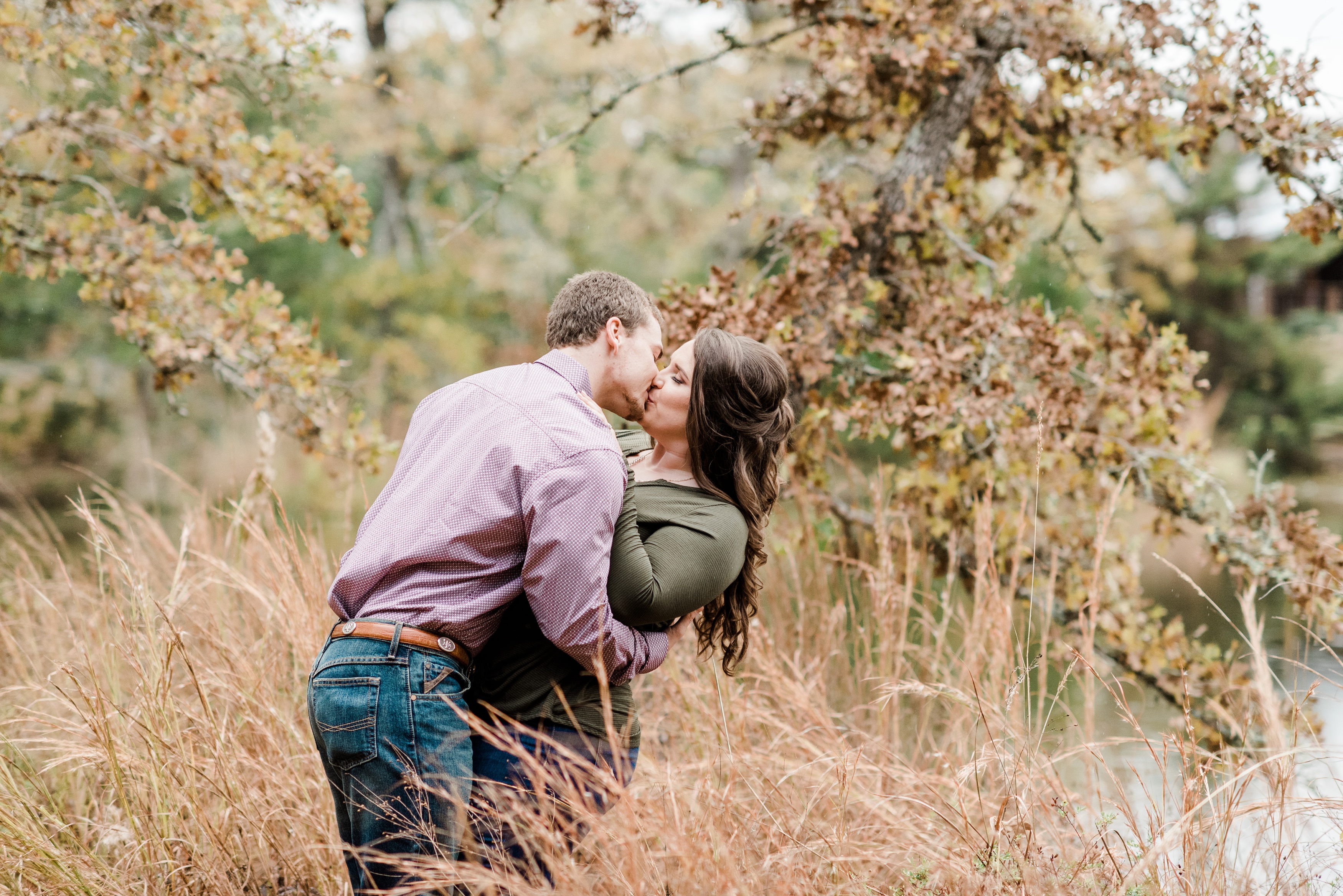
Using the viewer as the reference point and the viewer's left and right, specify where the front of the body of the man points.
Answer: facing away from the viewer and to the right of the viewer

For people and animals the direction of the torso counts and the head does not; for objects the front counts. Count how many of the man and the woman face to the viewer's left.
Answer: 1

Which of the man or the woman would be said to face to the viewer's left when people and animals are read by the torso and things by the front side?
the woman

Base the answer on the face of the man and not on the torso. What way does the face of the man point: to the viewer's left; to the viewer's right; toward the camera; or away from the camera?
to the viewer's right

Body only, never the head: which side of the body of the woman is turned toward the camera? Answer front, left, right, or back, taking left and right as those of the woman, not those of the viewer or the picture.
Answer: left
